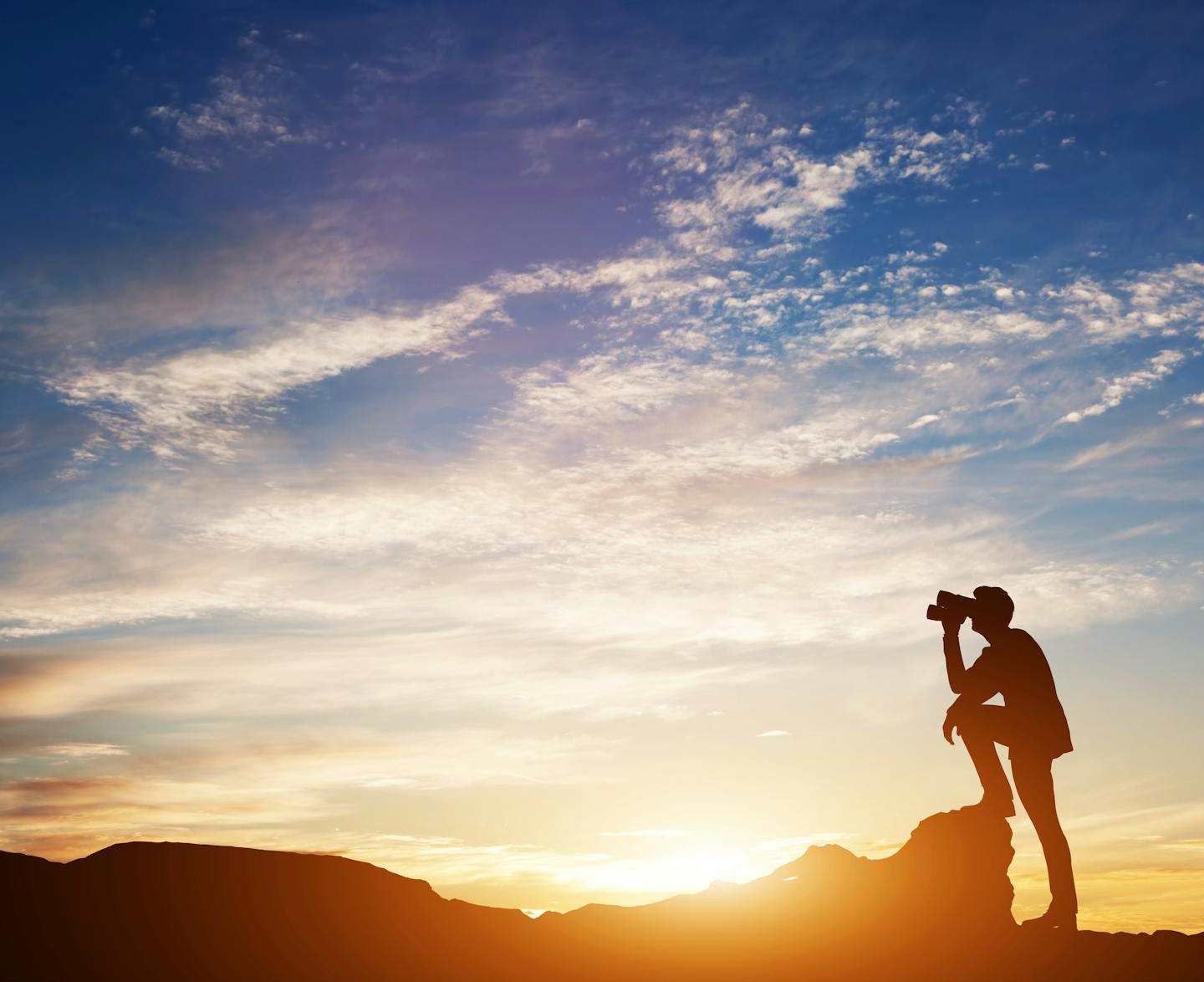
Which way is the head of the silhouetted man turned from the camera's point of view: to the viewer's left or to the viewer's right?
to the viewer's left

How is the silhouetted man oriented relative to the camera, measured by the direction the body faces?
to the viewer's left
